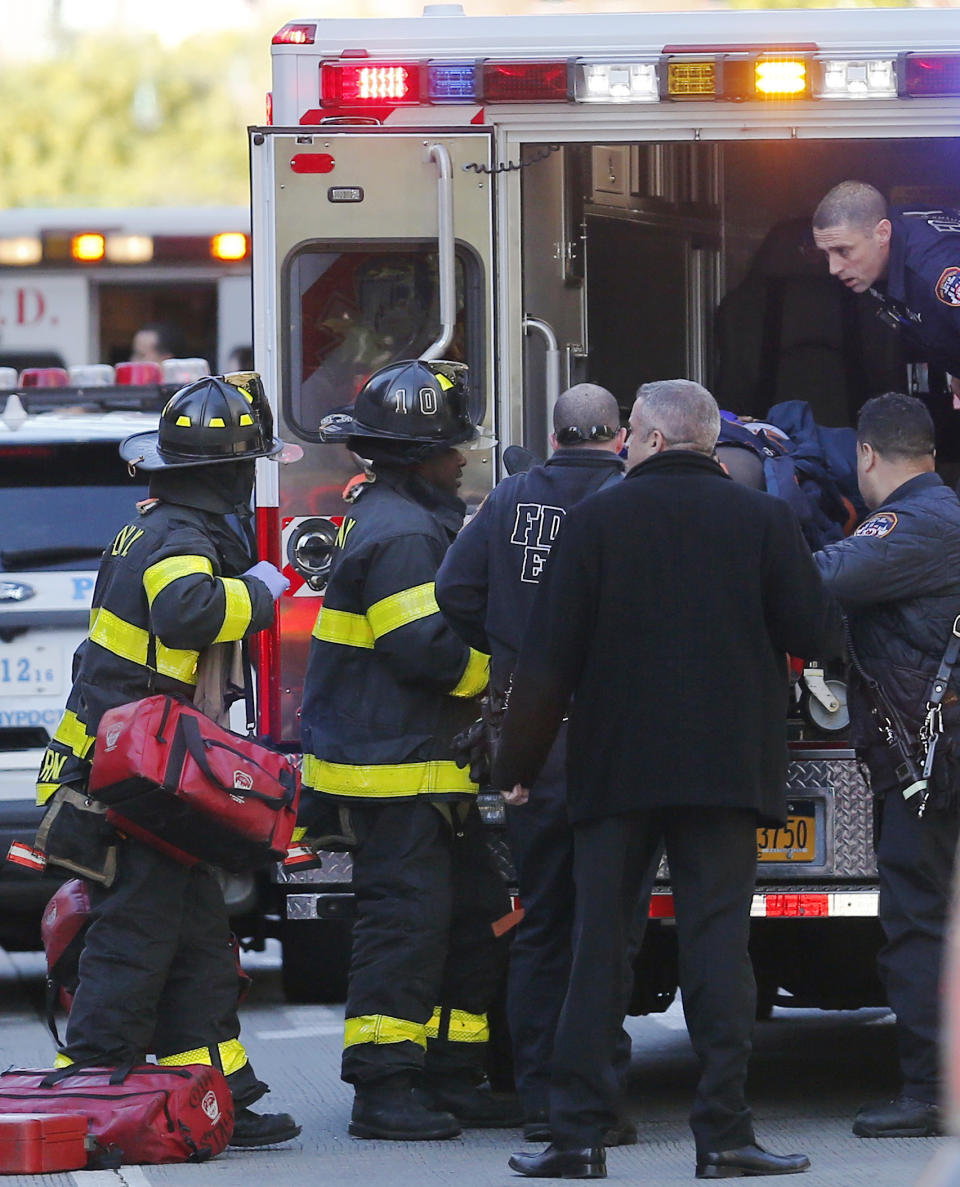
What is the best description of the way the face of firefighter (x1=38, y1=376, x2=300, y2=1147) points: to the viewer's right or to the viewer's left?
to the viewer's right

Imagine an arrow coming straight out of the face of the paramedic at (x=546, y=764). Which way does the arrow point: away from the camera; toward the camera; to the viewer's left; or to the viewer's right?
away from the camera

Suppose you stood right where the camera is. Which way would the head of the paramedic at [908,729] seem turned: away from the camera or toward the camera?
away from the camera

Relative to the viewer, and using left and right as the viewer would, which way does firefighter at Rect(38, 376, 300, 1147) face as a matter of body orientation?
facing to the right of the viewer

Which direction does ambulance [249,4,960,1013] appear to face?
away from the camera

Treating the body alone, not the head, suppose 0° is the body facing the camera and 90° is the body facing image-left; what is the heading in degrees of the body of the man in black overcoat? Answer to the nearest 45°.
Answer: approximately 180°

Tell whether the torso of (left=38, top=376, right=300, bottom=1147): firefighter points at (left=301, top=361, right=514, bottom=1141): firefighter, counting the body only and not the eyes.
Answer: yes

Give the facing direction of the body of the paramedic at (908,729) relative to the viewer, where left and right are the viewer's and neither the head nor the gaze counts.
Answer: facing away from the viewer and to the left of the viewer
